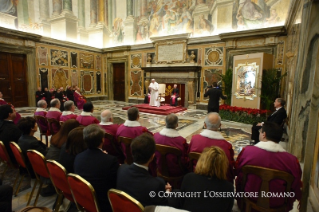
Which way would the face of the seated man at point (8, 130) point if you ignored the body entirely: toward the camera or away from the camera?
away from the camera

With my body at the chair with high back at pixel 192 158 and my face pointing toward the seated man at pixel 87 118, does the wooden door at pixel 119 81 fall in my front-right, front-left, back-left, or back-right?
front-right

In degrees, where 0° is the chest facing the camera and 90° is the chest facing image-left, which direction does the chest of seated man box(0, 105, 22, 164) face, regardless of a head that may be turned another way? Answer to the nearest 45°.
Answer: approximately 225°

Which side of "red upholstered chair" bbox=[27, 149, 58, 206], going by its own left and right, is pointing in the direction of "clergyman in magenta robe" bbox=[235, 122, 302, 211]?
right

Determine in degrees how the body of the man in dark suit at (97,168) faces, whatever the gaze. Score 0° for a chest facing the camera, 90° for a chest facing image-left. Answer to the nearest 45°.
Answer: approximately 225°

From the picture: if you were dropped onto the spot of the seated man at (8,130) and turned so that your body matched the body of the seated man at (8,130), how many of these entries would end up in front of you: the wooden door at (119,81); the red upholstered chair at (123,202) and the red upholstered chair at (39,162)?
1

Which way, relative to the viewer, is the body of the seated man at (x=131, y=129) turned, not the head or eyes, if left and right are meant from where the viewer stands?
facing away from the viewer

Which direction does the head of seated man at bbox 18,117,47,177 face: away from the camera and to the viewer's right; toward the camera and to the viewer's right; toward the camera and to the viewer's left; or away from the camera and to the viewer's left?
away from the camera and to the viewer's right

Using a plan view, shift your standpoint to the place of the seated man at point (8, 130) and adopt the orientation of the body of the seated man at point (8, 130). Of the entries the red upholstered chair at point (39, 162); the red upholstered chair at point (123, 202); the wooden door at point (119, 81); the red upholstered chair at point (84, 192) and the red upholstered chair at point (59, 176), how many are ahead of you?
1

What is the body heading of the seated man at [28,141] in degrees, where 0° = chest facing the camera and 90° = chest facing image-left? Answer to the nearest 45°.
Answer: approximately 225°

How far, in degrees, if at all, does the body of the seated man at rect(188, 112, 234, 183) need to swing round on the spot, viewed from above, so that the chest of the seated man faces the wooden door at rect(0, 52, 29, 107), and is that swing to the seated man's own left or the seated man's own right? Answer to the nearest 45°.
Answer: approximately 45° to the seated man's own left

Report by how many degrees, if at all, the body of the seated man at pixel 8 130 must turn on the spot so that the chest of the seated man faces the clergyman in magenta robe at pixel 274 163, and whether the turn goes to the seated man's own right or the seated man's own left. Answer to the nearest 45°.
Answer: approximately 90° to the seated man's own right

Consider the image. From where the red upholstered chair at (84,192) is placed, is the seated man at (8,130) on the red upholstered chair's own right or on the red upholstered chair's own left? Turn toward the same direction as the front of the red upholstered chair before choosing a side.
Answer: on the red upholstered chair's own left

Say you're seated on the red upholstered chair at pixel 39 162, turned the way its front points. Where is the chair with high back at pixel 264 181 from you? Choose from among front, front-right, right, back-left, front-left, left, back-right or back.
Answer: right

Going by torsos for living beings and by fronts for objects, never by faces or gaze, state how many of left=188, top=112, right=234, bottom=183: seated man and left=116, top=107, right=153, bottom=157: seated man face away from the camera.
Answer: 2

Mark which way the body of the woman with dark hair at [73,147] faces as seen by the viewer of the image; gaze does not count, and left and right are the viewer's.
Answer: facing away from the viewer and to the right of the viewer

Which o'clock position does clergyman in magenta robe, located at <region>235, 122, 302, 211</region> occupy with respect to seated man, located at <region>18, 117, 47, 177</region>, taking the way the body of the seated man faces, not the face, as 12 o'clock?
The clergyman in magenta robe is roughly at 3 o'clock from the seated man.
